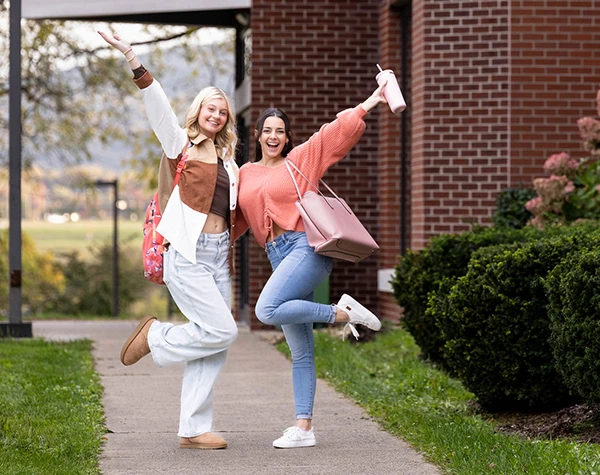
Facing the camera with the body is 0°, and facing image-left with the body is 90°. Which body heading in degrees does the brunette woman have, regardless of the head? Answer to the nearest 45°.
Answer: approximately 45°

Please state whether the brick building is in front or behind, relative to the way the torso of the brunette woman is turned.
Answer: behind

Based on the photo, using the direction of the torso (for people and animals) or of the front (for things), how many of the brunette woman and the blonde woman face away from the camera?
0

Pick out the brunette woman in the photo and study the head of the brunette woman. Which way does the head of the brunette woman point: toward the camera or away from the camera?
toward the camera

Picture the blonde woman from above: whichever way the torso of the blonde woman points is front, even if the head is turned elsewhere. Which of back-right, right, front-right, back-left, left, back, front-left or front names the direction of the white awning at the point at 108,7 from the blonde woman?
back-left

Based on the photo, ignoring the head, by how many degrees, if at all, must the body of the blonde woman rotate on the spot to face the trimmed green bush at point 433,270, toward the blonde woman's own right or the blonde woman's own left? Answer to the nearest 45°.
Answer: approximately 90° to the blonde woman's own left

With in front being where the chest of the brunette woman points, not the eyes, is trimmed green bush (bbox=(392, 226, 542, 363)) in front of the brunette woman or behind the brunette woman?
behind

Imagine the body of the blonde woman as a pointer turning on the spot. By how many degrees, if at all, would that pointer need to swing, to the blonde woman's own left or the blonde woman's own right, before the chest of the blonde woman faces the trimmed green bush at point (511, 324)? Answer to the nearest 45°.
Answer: approximately 45° to the blonde woman's own left

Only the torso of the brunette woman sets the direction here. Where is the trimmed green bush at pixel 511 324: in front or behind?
behind

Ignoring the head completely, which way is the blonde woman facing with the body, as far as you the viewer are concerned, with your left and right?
facing the viewer and to the right of the viewer

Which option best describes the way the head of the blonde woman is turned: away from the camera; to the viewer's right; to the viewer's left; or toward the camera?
toward the camera

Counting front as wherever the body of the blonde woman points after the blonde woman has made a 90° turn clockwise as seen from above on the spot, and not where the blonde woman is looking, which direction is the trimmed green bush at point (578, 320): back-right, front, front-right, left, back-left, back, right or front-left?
back-left
